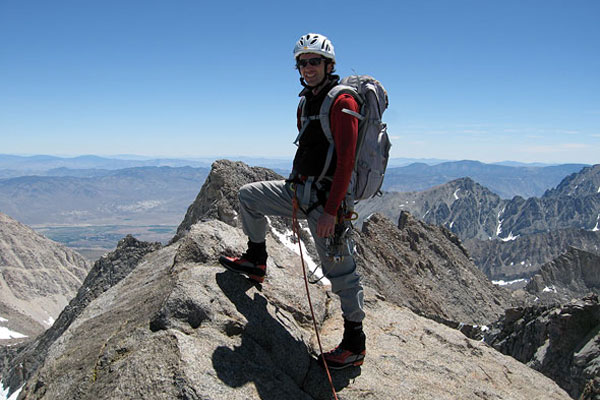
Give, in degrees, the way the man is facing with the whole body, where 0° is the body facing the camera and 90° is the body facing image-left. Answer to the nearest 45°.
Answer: approximately 45°
